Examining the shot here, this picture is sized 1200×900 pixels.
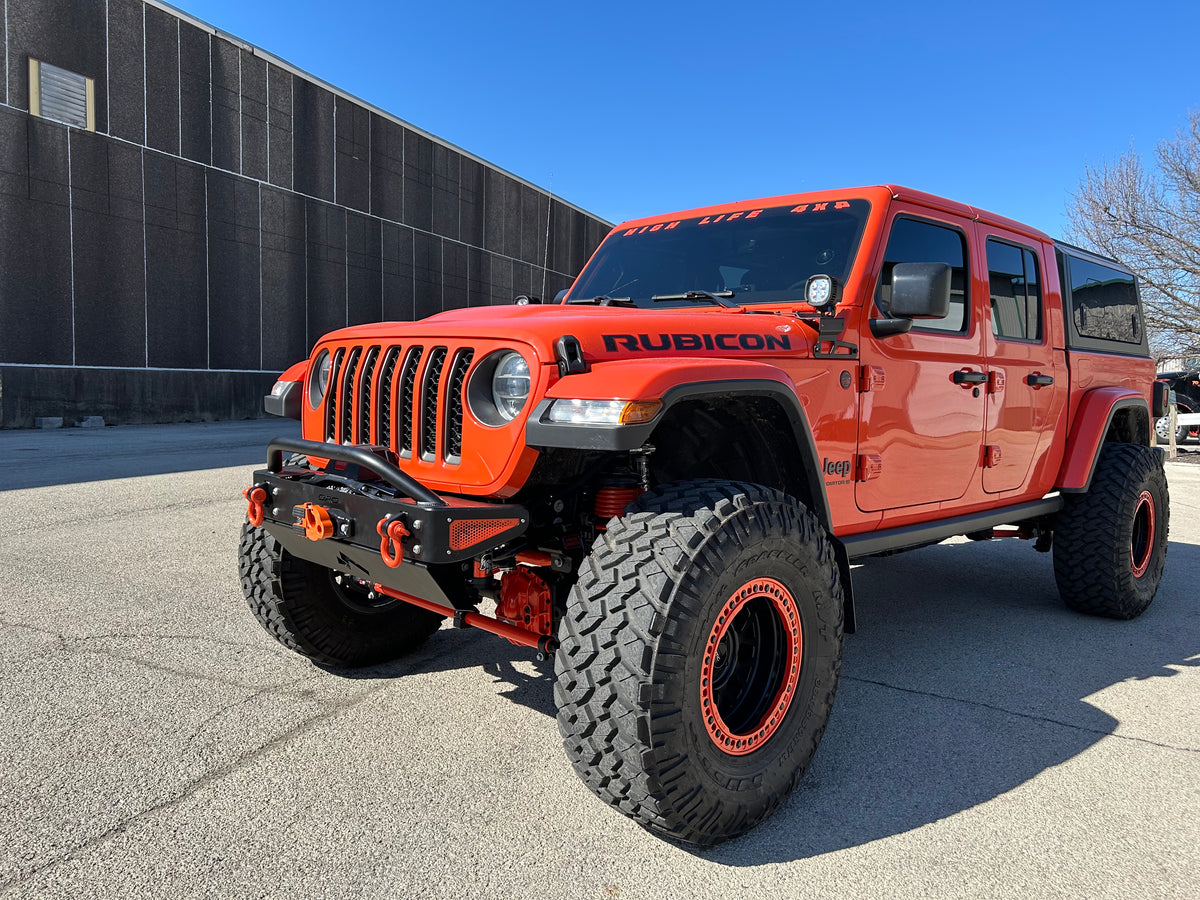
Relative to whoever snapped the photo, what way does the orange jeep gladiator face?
facing the viewer and to the left of the viewer
